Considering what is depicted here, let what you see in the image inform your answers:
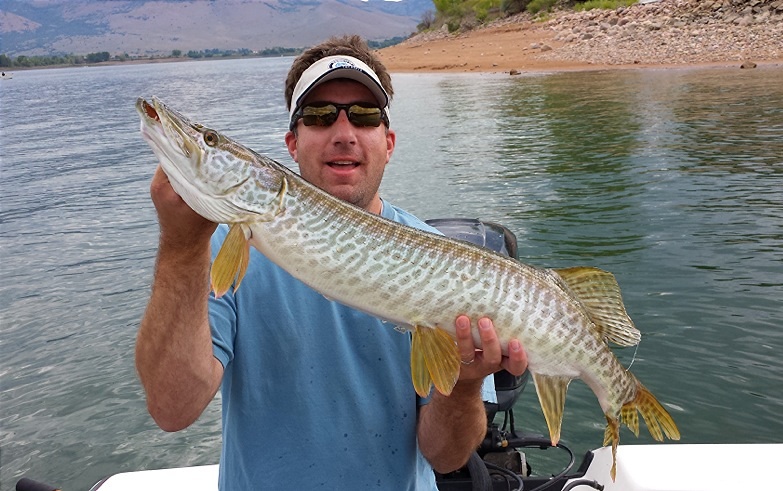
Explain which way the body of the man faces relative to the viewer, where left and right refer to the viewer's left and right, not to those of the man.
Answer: facing the viewer

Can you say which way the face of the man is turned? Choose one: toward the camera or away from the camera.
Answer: toward the camera
